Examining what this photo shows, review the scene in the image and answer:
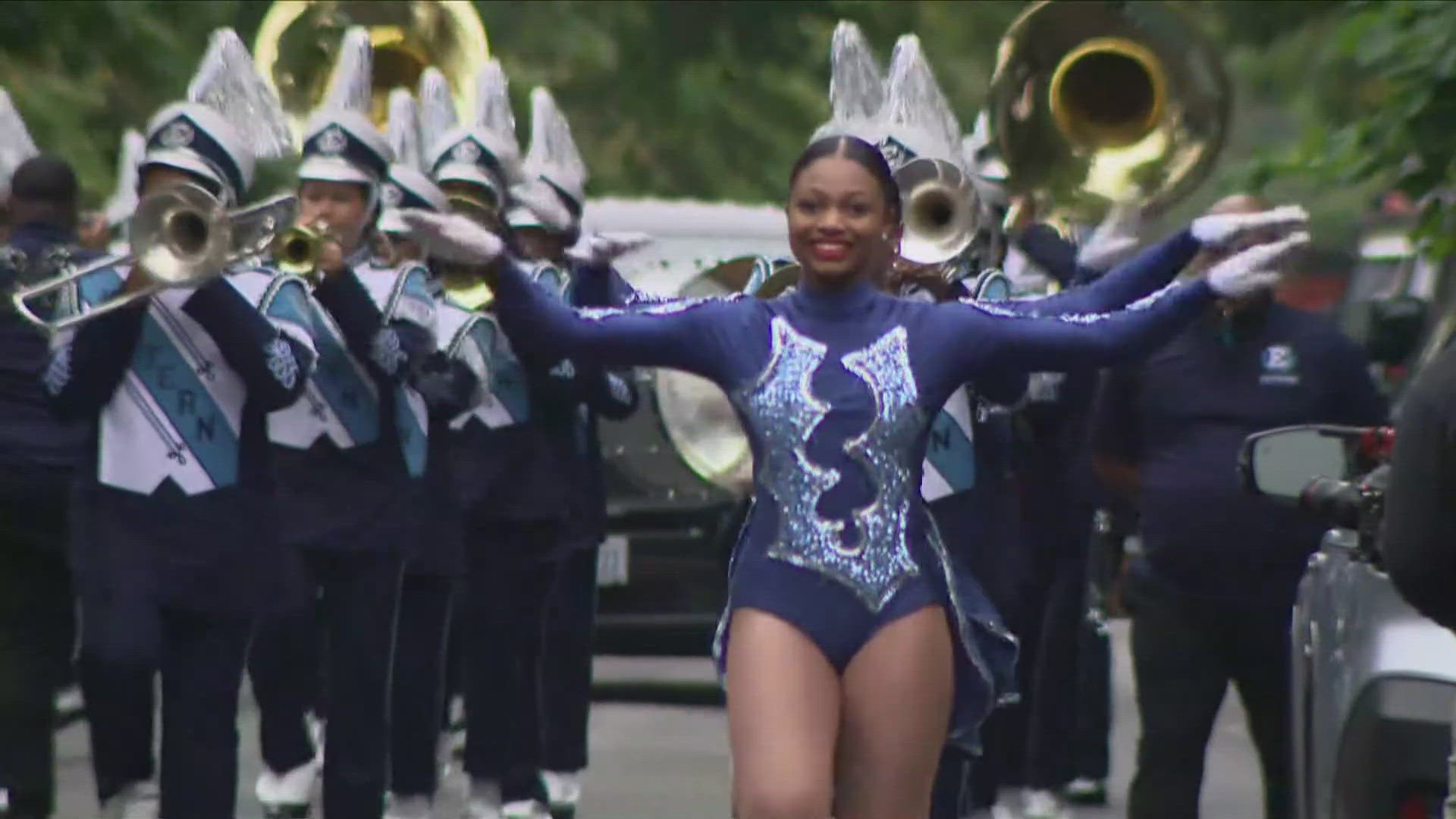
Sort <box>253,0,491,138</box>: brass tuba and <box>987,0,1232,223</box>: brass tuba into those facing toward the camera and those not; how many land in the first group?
2

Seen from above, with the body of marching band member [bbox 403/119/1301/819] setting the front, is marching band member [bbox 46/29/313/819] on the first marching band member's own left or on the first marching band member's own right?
on the first marching band member's own right

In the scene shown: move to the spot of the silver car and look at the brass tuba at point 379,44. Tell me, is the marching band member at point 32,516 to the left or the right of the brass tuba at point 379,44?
left

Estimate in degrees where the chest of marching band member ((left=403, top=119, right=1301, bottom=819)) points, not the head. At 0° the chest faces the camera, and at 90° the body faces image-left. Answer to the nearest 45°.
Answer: approximately 0°

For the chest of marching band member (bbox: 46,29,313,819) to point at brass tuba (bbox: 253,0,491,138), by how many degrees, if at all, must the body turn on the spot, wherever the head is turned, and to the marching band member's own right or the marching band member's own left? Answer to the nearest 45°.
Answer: approximately 180°
